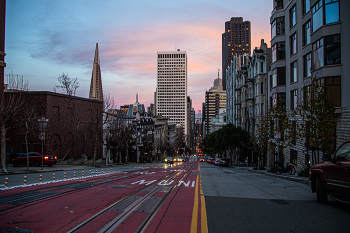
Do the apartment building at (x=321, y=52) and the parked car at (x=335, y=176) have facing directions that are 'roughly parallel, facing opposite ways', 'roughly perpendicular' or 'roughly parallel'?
roughly perpendicular

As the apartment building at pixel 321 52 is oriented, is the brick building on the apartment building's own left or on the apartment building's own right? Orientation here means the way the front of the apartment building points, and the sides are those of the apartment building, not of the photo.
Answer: on the apartment building's own right

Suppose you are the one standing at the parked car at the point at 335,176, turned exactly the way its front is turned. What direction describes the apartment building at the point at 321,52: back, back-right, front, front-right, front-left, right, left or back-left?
front-right

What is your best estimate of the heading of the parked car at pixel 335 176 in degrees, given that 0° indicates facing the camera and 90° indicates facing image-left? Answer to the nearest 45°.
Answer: approximately 135°

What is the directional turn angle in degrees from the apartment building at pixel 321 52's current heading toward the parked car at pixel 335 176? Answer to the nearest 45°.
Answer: approximately 45° to its left

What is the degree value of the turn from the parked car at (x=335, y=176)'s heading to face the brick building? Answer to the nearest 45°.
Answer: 0° — it already faces it

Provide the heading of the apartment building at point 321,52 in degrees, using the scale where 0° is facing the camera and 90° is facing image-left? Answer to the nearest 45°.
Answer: approximately 45°
